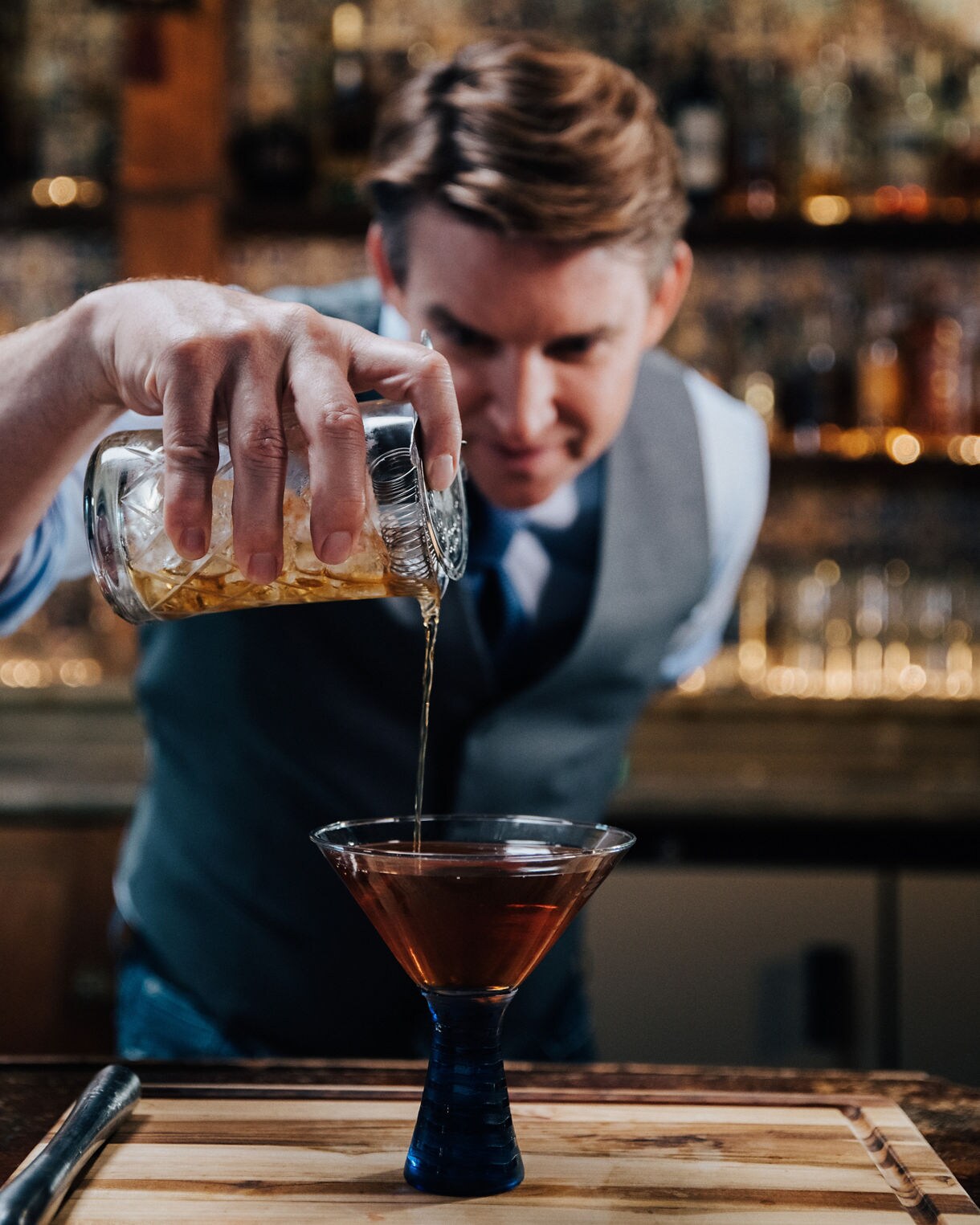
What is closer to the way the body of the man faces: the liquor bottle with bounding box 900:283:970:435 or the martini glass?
the martini glass

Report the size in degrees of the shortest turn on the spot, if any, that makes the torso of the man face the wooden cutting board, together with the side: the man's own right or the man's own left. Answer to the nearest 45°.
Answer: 0° — they already face it

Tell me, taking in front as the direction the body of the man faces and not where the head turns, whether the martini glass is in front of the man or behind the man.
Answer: in front

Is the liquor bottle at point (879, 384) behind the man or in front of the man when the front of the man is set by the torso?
behind

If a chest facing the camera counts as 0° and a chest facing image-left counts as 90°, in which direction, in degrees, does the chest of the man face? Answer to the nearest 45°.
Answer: approximately 0°

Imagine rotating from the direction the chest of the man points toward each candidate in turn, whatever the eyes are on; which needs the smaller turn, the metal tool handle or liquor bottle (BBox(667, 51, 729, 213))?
the metal tool handle

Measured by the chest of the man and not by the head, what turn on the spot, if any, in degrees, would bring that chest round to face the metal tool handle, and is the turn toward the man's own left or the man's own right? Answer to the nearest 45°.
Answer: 0° — they already face it

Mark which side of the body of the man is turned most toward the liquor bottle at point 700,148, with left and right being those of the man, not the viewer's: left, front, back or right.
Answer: back
